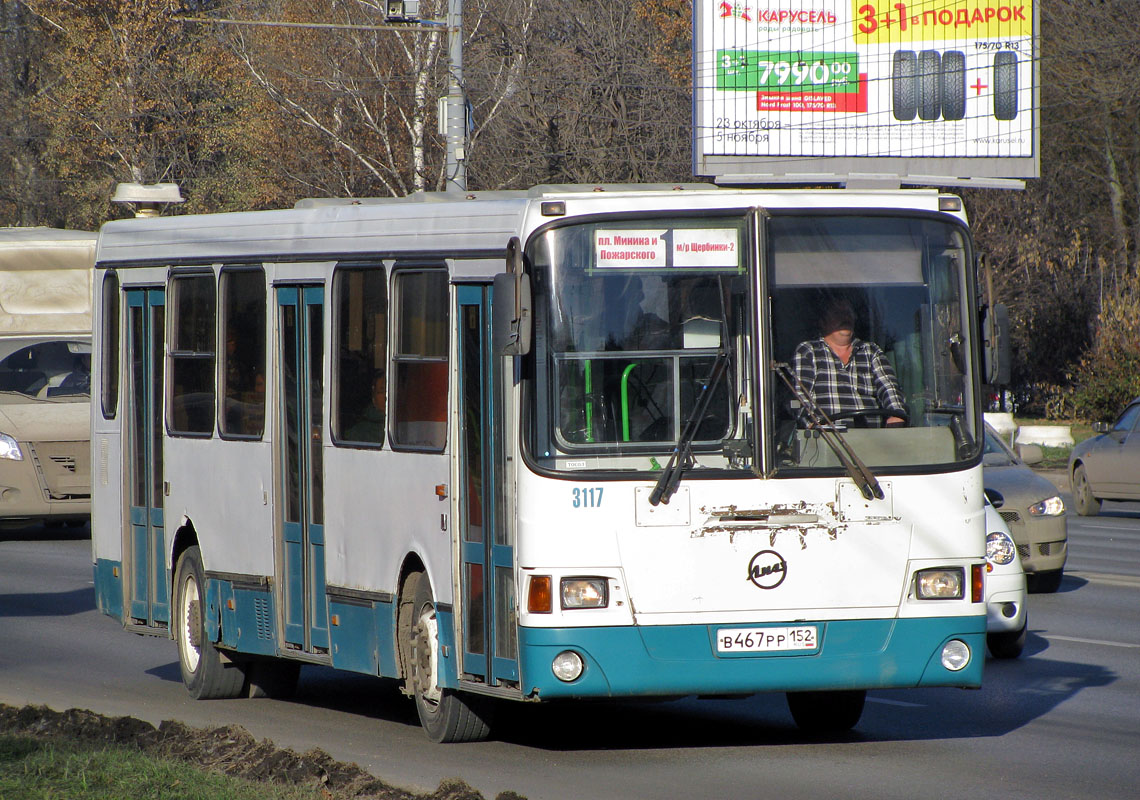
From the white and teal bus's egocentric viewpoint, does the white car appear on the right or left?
on its left

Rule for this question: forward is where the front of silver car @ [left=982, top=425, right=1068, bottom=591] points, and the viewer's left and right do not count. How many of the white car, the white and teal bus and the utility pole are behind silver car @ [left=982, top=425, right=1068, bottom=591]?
1

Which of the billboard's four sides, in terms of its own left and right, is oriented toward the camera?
front

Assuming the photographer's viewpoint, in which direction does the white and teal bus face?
facing the viewer and to the right of the viewer

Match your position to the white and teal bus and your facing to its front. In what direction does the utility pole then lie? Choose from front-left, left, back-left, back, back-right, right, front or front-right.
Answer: back-left

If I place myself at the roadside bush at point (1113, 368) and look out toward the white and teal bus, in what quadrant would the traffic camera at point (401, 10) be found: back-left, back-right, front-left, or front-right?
front-right

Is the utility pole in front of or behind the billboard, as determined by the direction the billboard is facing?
in front

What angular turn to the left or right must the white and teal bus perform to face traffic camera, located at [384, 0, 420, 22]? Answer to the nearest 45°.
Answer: approximately 135° to its left

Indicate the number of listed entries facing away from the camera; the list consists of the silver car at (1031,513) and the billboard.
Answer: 0

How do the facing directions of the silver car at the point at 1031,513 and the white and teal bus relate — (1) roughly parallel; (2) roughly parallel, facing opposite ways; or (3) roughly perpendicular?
roughly parallel

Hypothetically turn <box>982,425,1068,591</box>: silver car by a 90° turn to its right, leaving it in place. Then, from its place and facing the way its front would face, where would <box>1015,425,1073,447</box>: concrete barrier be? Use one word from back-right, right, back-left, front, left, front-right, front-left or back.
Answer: back-right

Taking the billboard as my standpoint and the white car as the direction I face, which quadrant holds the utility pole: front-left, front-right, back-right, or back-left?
front-right

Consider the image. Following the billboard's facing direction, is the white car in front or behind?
in front

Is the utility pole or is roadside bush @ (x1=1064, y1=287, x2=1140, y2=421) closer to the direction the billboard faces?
the utility pole

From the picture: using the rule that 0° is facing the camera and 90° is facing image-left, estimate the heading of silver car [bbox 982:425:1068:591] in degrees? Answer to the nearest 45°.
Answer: approximately 315°

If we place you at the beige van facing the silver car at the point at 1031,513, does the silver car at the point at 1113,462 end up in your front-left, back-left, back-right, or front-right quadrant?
front-left

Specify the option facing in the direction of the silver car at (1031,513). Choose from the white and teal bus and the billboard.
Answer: the billboard
